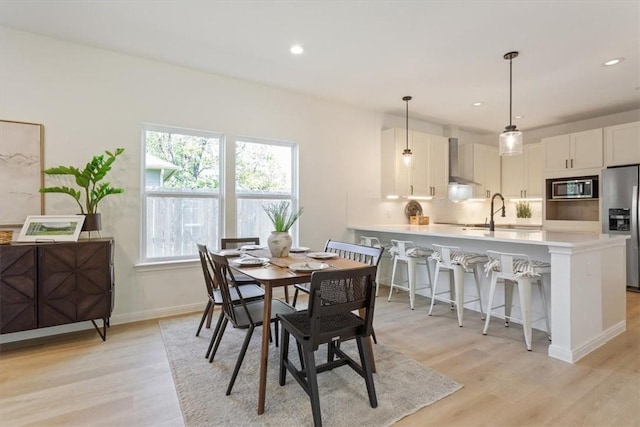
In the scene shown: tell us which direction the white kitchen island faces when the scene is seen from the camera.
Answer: facing the viewer and to the left of the viewer

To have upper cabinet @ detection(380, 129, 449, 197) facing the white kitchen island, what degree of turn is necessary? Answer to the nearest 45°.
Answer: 0° — it already faces it

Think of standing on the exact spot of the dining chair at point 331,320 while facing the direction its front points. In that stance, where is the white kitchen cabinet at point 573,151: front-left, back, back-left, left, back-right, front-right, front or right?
right

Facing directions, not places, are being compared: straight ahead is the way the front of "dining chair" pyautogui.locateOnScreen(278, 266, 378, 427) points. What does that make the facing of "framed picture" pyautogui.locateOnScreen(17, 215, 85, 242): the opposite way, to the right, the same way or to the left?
the opposite way

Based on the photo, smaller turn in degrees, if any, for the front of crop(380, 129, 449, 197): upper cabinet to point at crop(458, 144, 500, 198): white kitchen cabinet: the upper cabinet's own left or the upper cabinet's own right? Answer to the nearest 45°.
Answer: approximately 90° to the upper cabinet's own left

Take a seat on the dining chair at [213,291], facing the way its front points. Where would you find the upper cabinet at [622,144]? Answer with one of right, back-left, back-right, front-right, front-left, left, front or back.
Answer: front

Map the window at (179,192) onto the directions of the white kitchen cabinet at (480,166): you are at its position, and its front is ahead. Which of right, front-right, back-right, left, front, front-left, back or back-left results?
right

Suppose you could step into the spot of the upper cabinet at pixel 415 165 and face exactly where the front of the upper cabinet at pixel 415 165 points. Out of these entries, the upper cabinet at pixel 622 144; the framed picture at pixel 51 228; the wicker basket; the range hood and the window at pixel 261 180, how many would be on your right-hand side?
3

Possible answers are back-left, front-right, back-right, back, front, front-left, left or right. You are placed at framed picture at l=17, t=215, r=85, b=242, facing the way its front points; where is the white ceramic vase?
front-left

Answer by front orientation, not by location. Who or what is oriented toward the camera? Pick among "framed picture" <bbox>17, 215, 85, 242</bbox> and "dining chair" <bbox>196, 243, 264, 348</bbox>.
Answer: the framed picture

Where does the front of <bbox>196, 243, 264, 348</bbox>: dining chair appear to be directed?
to the viewer's right

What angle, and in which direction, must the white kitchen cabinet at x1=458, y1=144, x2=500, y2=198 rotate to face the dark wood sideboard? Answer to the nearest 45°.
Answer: approximately 90° to its right

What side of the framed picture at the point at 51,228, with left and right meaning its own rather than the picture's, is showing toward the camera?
front

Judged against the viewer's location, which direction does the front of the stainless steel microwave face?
facing the viewer

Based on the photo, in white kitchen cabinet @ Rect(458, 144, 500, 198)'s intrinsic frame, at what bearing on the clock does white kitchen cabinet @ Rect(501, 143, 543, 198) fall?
white kitchen cabinet @ Rect(501, 143, 543, 198) is roughly at 10 o'clock from white kitchen cabinet @ Rect(458, 144, 500, 198).

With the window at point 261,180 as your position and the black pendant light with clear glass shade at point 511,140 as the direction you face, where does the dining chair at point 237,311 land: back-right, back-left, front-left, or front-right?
front-right

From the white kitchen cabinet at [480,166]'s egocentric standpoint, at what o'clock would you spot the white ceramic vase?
The white ceramic vase is roughly at 2 o'clock from the white kitchen cabinet.
